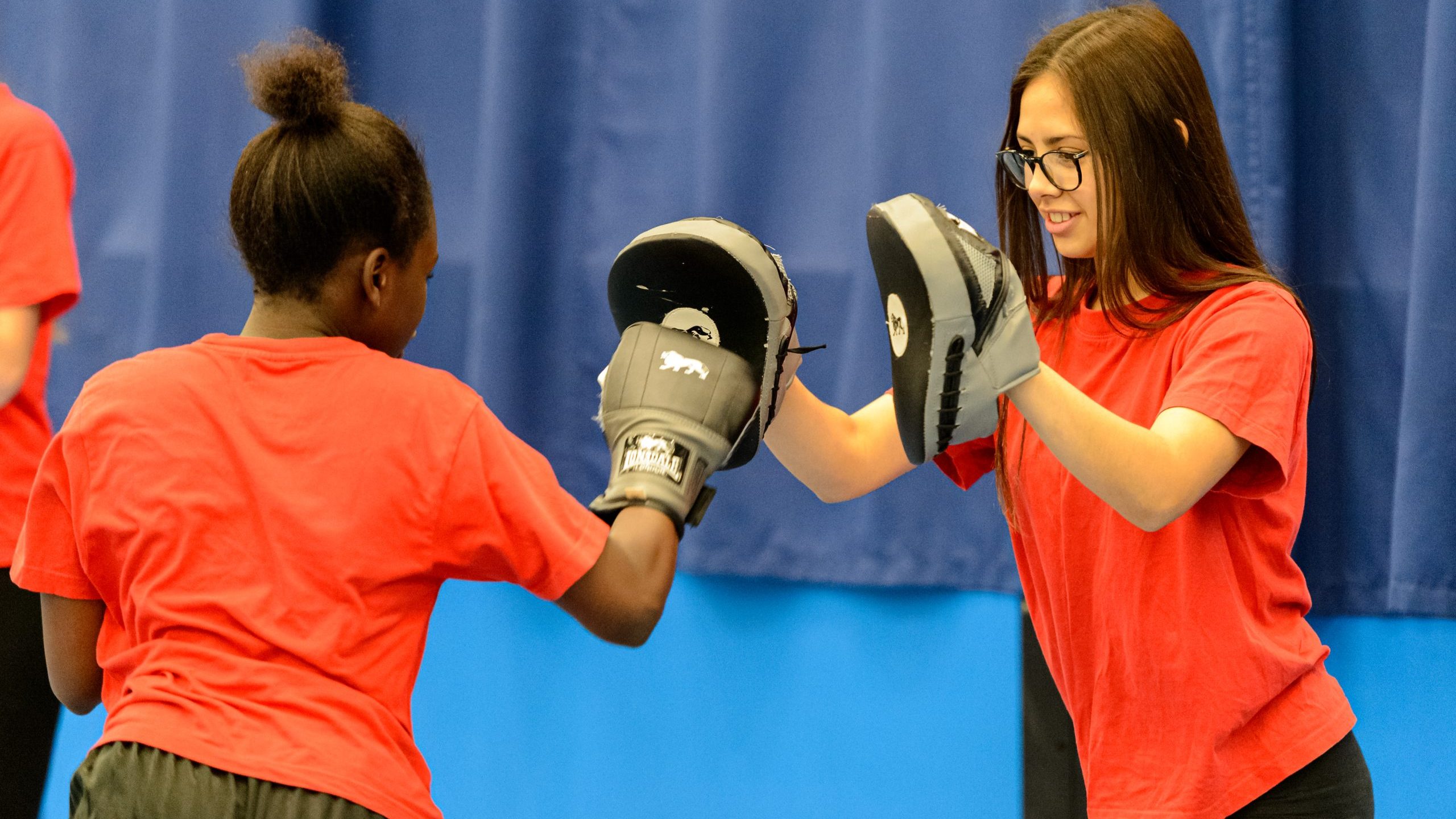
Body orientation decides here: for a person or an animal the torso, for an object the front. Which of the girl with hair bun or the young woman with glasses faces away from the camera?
the girl with hair bun

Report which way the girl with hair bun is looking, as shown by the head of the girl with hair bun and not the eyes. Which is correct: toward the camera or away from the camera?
away from the camera

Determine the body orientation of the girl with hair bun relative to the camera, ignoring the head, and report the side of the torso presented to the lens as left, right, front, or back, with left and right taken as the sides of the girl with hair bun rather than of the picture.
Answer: back

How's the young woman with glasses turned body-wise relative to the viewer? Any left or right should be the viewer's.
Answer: facing the viewer and to the left of the viewer

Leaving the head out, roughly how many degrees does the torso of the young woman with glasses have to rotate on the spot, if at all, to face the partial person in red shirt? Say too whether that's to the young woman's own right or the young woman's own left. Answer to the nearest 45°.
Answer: approximately 45° to the young woman's own right

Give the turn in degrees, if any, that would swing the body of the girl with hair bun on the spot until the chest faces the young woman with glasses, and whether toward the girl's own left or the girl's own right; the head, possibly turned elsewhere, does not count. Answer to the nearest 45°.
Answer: approximately 90° to the girl's own right

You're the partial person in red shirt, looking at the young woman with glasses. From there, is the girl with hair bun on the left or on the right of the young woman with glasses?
right
